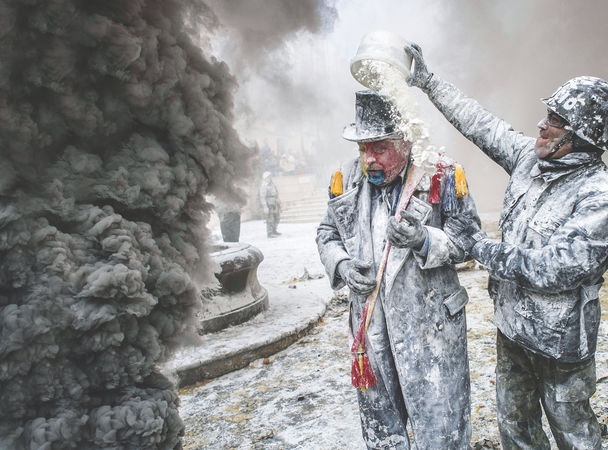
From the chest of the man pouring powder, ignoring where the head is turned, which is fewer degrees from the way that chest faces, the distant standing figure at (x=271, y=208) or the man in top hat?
the man in top hat

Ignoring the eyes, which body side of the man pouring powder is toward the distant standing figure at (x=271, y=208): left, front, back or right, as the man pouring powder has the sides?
right

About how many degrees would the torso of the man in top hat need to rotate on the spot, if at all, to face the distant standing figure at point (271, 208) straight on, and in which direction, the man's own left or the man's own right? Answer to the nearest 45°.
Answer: approximately 135° to the man's own right

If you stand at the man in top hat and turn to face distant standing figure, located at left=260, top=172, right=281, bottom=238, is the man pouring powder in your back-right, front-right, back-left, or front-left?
back-right

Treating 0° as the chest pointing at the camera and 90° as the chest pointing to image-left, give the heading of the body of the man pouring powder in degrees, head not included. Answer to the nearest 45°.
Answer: approximately 45°

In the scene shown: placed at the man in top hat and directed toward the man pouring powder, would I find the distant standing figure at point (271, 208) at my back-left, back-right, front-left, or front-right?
back-left

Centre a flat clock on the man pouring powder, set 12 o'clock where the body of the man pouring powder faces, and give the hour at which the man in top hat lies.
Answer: The man in top hat is roughly at 1 o'clock from the man pouring powder.
